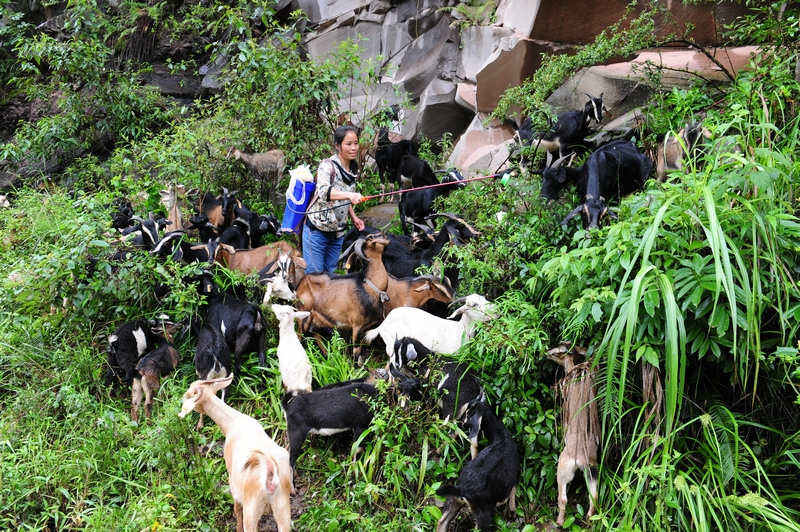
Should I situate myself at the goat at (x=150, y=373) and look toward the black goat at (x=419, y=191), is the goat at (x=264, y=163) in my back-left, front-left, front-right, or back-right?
front-left

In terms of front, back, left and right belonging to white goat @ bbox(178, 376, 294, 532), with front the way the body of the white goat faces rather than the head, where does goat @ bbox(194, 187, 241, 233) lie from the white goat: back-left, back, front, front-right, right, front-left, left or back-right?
front-right

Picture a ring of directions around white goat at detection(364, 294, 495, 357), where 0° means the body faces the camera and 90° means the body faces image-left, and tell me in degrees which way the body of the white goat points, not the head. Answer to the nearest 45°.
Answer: approximately 270°

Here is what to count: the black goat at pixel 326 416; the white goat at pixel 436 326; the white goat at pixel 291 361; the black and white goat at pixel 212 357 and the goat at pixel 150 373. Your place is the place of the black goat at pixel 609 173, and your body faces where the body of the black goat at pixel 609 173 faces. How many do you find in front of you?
5

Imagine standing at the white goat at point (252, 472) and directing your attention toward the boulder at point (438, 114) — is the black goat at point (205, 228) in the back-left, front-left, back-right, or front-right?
front-left

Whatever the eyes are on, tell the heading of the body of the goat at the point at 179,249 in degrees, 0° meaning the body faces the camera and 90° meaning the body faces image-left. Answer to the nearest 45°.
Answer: approximately 90°

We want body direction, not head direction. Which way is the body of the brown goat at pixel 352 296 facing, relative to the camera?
to the viewer's right

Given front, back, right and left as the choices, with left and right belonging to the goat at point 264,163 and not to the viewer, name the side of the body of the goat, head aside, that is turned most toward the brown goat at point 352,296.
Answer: left

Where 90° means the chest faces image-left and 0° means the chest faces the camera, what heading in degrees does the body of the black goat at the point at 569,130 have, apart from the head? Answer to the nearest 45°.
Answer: approximately 270°

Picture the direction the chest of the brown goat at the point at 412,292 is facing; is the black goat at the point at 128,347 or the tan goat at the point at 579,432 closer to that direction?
the tan goat

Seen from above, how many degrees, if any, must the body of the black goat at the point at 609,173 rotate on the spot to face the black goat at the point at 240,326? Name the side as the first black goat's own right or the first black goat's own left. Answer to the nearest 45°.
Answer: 0° — it already faces it

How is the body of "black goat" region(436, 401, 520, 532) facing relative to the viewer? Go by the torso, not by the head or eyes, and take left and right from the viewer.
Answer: facing away from the viewer and to the right of the viewer

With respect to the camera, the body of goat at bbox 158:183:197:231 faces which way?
toward the camera

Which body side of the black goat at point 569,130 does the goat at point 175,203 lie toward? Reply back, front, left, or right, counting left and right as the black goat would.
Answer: back

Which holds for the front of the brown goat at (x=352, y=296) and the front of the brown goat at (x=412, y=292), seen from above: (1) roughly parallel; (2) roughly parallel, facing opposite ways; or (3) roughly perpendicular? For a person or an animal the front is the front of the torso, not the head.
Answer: roughly parallel
